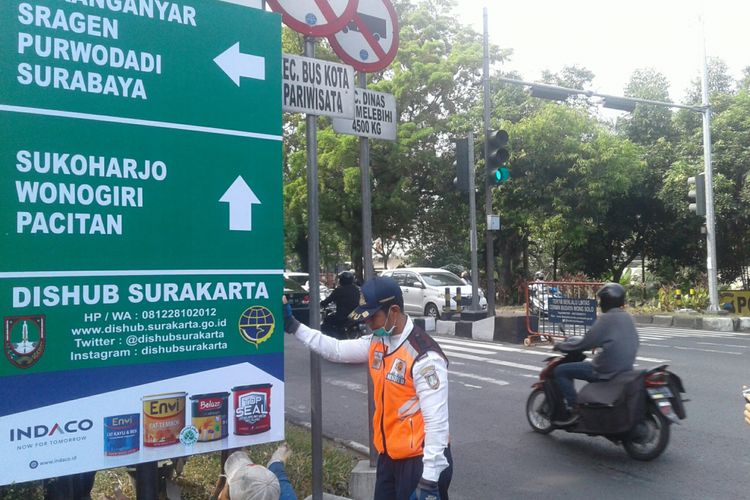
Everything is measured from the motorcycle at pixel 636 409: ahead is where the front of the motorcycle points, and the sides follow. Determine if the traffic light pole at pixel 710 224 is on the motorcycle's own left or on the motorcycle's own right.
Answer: on the motorcycle's own right

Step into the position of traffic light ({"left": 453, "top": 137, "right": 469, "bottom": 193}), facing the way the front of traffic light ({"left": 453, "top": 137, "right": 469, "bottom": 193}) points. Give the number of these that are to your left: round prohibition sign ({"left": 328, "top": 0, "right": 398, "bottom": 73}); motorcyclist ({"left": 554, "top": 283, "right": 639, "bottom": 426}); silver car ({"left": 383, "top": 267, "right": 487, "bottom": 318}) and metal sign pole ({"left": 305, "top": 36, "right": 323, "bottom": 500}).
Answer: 3

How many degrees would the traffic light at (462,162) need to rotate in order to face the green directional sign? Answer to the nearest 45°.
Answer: approximately 90° to its left

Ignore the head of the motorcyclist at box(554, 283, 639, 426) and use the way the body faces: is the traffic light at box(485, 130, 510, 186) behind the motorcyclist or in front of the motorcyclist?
in front

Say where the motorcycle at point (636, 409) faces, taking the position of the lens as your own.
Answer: facing away from the viewer and to the left of the viewer

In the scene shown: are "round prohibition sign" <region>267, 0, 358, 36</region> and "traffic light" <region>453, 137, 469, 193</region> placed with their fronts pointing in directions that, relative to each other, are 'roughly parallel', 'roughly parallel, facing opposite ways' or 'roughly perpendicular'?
roughly perpendicular

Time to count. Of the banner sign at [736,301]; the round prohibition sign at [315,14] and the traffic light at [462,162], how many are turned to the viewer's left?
1

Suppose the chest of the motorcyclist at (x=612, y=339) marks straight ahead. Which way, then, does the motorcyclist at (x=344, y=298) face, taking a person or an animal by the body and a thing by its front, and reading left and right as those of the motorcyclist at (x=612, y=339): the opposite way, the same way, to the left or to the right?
to the left

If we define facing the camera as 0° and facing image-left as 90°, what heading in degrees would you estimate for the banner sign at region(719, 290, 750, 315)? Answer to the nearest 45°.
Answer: approximately 0°

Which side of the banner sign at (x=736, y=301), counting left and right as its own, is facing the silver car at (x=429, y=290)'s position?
right

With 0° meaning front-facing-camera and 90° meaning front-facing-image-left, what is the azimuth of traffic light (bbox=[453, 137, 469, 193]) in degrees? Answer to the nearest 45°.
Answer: approximately 90°

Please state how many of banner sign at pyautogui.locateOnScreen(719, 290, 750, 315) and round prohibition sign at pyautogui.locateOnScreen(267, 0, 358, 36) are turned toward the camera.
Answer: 2
